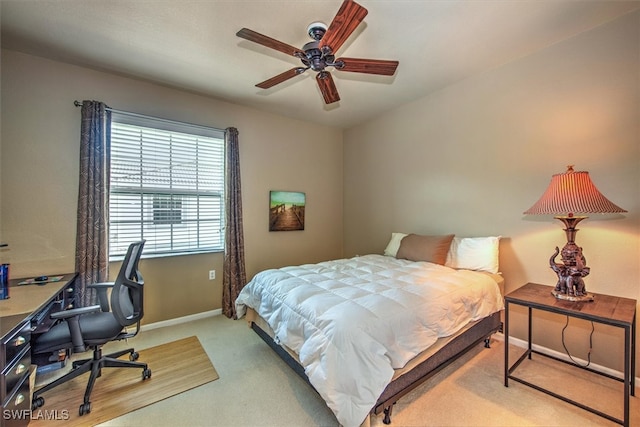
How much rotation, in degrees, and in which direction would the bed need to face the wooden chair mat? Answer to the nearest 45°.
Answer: approximately 45° to its right

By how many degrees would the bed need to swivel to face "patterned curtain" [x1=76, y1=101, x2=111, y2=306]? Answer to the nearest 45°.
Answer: approximately 45° to its right

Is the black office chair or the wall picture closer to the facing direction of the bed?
the black office chair

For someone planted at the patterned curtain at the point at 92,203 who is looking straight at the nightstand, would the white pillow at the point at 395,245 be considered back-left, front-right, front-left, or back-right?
front-left

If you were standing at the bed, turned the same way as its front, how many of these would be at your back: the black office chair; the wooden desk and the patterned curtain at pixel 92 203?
0

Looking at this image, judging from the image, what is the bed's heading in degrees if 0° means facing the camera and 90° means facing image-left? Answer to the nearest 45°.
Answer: approximately 45°

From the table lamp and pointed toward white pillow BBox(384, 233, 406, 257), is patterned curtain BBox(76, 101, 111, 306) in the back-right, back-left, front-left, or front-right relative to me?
front-left

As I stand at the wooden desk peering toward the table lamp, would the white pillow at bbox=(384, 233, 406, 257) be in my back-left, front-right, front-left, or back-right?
front-left

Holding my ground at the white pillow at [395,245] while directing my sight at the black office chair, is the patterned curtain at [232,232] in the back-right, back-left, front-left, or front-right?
front-right

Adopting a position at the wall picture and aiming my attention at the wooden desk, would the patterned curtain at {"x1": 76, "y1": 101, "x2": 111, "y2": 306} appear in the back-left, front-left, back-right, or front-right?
front-right

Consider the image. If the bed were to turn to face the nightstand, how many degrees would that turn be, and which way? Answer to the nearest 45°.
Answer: approximately 135° to its left

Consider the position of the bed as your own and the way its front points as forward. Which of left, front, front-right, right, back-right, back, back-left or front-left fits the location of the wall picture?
right

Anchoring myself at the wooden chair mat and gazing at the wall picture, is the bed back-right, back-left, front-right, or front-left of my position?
front-right

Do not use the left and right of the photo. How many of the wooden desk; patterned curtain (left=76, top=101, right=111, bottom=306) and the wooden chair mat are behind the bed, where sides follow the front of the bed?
0

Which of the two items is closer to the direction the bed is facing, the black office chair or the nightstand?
the black office chair

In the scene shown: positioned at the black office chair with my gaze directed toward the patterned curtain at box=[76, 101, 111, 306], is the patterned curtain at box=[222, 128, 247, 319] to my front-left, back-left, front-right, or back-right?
front-right

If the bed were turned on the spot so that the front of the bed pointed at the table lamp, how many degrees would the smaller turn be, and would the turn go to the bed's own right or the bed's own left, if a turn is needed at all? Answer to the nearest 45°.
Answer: approximately 135° to the bed's own left

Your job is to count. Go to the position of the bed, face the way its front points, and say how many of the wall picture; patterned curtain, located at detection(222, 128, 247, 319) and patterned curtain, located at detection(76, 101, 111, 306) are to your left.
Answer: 0

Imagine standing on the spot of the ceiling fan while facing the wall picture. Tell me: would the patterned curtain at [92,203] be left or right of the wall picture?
left
